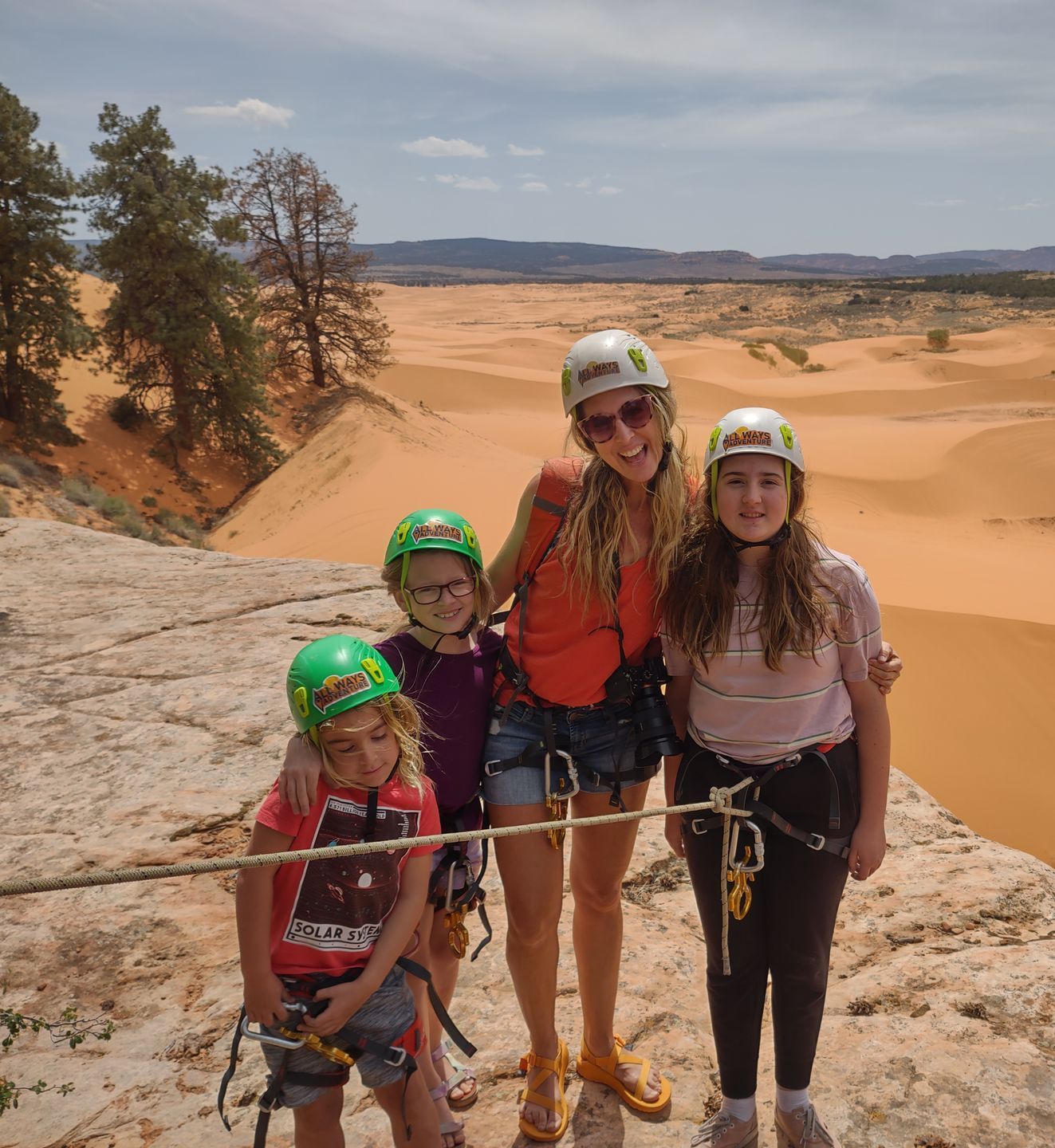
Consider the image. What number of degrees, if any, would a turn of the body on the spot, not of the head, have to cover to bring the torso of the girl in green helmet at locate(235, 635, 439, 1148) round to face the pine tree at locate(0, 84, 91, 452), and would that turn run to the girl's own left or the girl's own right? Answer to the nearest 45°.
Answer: approximately 180°

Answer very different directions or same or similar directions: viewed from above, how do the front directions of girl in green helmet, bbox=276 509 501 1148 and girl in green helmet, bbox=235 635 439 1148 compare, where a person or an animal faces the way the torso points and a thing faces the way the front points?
same or similar directions

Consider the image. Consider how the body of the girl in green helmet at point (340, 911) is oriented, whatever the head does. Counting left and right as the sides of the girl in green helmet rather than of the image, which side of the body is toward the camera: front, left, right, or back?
front

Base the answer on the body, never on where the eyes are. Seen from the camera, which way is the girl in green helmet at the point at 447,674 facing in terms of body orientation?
toward the camera

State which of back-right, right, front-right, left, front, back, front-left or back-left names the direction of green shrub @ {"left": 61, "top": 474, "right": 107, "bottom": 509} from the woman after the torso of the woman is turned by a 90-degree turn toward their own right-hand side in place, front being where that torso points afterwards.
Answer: front-right

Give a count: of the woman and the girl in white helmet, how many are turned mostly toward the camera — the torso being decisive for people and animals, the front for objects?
2

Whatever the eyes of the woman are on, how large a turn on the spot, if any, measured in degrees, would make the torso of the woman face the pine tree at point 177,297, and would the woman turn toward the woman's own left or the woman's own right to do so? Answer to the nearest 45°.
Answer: approximately 135° to the woman's own right

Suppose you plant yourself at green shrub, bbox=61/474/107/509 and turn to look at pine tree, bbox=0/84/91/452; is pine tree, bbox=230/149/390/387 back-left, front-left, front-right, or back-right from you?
front-right

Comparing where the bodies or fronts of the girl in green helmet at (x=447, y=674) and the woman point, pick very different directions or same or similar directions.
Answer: same or similar directions

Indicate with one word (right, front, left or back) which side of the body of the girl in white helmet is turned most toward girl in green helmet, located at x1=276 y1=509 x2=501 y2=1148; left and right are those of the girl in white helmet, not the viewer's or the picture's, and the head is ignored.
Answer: right

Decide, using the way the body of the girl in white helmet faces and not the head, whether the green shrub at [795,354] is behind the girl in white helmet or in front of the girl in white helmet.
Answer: behind

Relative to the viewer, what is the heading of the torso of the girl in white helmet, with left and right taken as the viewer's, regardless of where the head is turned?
facing the viewer
